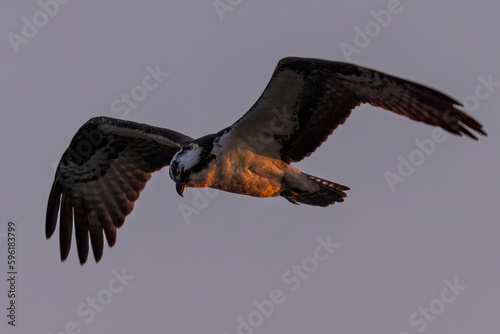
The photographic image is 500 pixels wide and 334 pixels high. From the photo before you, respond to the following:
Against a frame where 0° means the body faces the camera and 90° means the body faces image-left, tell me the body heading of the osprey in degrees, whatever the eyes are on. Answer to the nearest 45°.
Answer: approximately 45°
